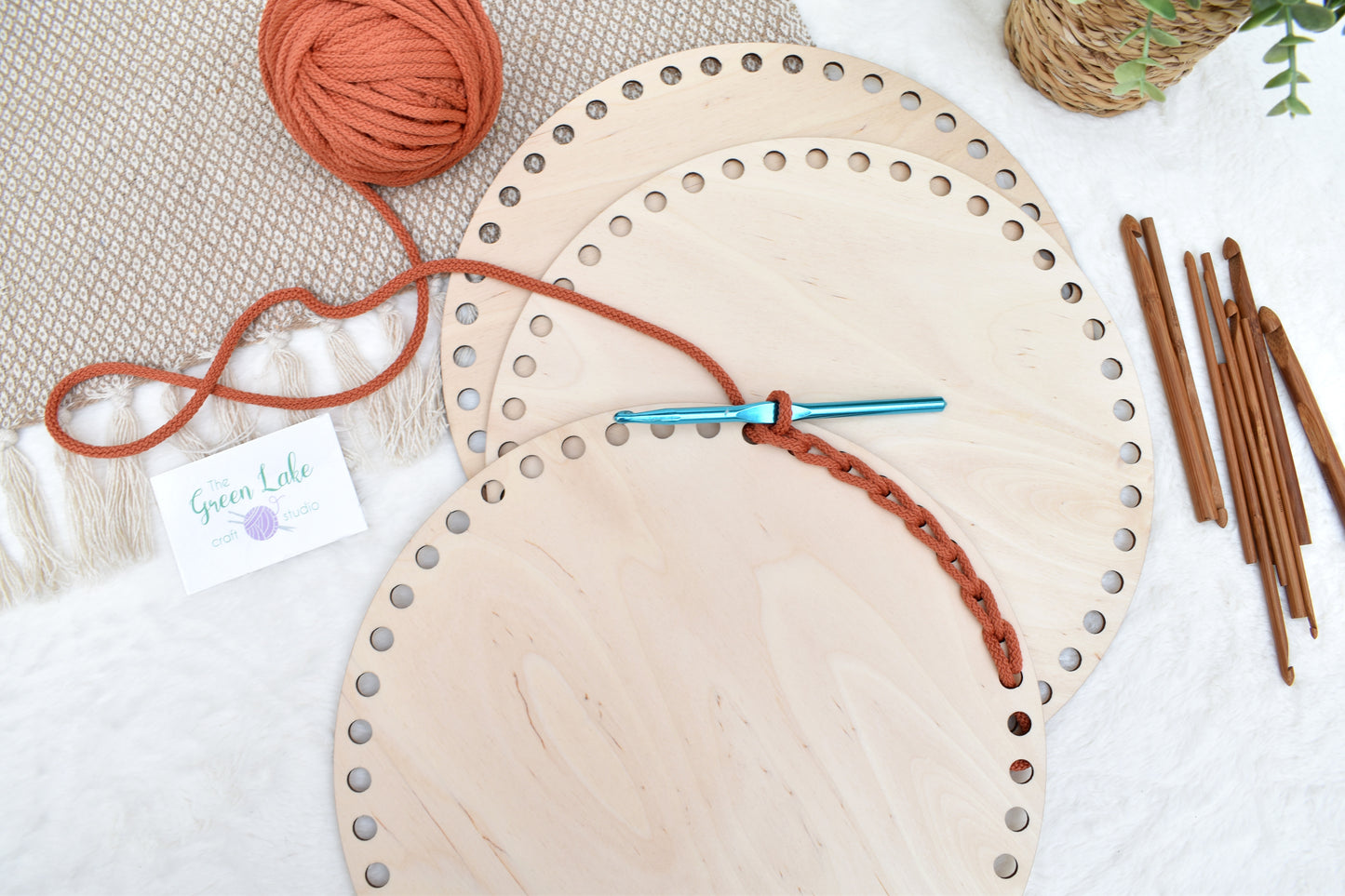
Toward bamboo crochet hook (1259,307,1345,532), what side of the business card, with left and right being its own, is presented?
left

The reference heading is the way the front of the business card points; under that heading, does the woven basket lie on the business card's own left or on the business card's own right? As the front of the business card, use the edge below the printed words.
on the business card's own left

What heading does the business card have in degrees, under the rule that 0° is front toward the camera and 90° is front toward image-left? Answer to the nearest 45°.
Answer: approximately 0°

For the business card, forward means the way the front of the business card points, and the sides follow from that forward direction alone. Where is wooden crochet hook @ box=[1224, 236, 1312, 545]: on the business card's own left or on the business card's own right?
on the business card's own left
